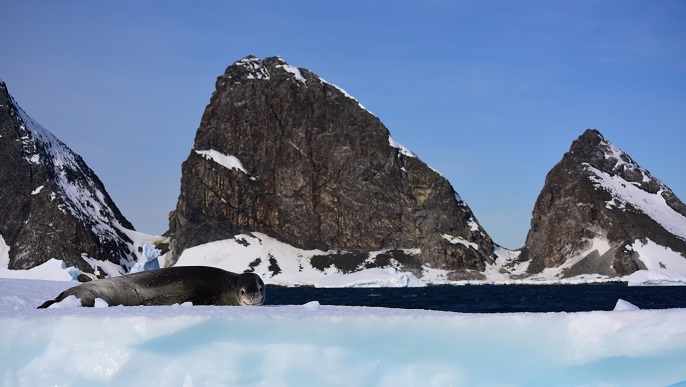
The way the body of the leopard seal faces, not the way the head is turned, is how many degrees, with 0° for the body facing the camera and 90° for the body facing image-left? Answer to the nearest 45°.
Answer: approximately 270°
